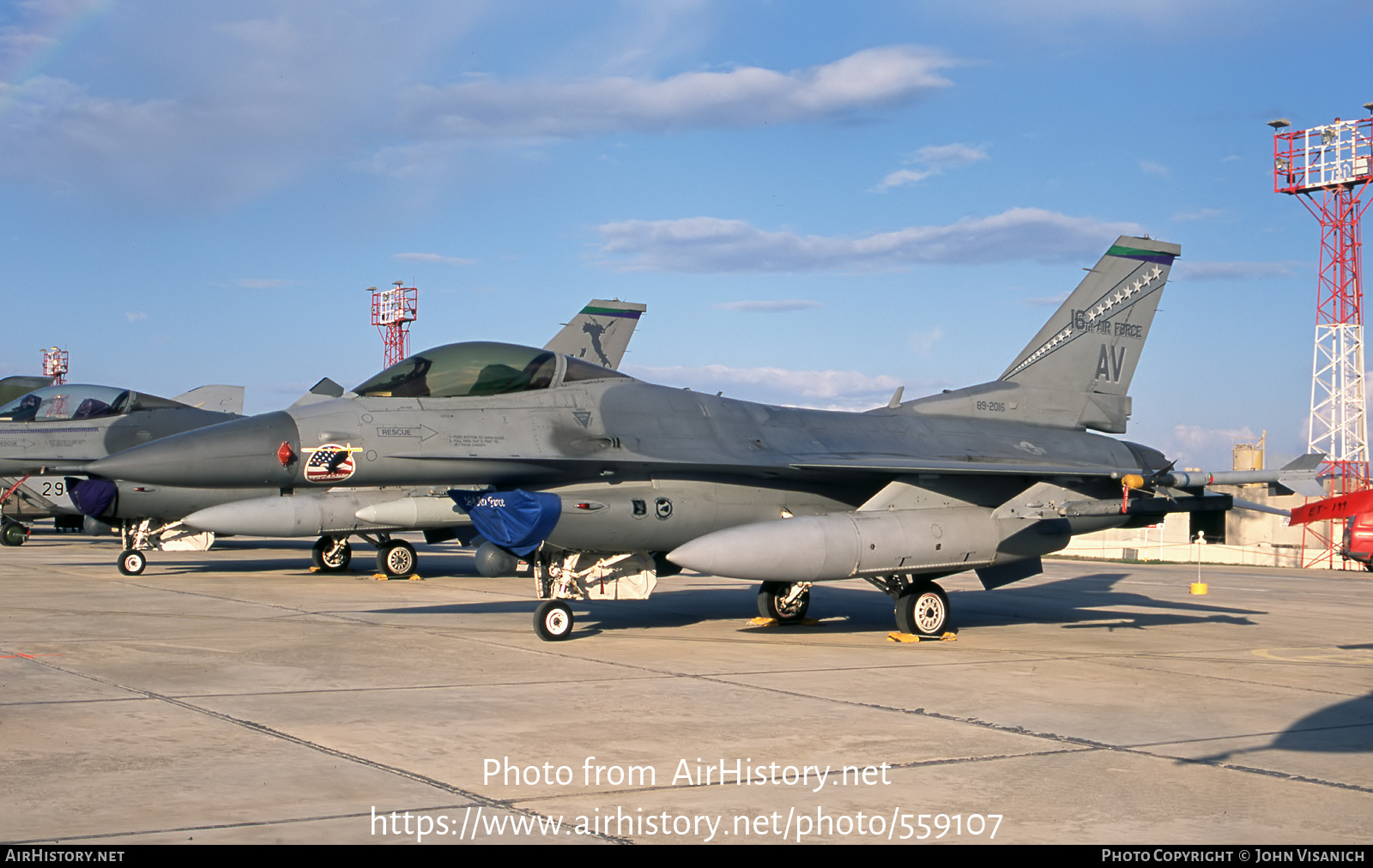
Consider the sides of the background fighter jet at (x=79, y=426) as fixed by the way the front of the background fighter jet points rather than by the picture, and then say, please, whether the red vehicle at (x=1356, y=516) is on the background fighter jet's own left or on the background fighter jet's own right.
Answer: on the background fighter jet's own left

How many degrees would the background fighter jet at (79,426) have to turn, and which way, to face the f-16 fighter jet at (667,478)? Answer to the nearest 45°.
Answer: approximately 90° to its left

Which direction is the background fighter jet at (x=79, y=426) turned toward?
to the viewer's left

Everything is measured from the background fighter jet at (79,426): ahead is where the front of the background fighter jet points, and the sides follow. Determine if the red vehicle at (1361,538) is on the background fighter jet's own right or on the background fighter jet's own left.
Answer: on the background fighter jet's own left
